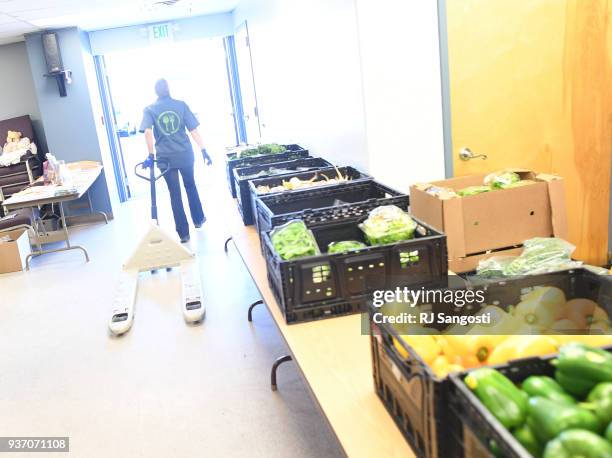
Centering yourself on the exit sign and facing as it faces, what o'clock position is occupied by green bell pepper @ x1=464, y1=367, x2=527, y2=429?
The green bell pepper is roughly at 12 o'clock from the exit sign.

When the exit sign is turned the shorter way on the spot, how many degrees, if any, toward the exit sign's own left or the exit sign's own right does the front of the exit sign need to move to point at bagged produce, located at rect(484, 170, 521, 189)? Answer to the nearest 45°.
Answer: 0° — it already faces it

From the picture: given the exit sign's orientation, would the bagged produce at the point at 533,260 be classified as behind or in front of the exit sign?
in front

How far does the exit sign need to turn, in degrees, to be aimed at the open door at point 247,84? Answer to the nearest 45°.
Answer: approximately 45° to its left

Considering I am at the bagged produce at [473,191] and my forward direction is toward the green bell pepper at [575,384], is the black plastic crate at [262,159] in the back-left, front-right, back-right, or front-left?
back-right

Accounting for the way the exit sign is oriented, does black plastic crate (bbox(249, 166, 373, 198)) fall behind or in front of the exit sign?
in front

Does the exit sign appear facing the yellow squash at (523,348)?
yes

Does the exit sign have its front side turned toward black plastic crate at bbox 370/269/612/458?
yes

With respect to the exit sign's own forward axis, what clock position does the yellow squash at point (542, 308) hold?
The yellow squash is roughly at 12 o'clock from the exit sign.

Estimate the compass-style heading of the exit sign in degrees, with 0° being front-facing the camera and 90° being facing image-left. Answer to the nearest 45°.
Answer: approximately 0°

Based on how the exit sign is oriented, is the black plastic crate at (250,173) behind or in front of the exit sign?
in front

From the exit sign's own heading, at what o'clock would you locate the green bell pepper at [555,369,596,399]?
The green bell pepper is roughly at 12 o'clock from the exit sign.

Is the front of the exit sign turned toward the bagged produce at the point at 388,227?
yes

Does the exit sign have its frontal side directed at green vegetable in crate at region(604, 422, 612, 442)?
yes
